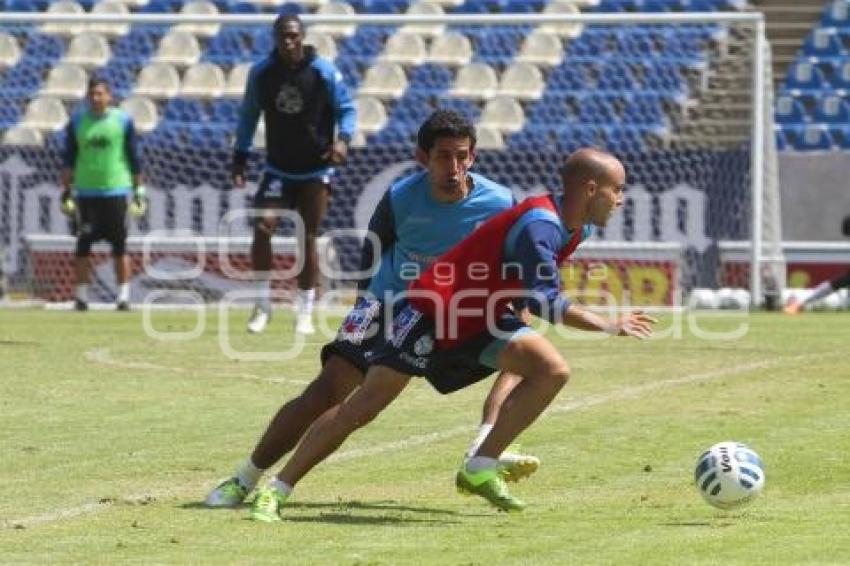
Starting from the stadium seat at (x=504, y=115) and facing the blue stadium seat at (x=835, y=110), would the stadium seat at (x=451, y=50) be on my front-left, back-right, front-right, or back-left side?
back-left

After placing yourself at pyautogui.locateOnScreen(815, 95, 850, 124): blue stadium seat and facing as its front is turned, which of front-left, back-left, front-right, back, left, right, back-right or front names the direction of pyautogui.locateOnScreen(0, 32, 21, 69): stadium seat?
right

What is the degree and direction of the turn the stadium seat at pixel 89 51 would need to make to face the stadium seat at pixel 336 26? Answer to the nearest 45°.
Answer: approximately 45° to its left

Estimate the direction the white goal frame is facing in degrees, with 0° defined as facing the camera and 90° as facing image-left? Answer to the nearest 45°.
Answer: approximately 0°
